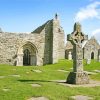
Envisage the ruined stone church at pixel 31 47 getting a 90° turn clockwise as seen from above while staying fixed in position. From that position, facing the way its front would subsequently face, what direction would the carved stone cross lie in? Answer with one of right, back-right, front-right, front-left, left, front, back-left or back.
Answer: left

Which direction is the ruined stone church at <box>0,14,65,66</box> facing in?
toward the camera
